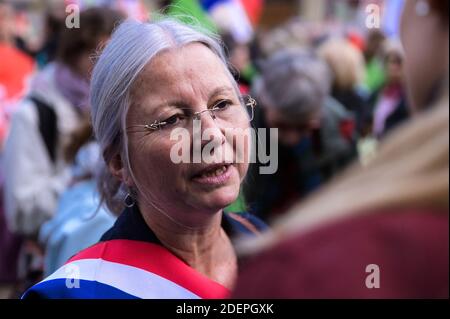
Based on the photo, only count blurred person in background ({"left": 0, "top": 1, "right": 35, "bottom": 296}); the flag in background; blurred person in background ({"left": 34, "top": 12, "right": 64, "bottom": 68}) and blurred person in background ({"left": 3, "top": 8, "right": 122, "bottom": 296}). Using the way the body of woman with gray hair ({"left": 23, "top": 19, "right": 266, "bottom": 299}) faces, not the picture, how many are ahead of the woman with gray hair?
0

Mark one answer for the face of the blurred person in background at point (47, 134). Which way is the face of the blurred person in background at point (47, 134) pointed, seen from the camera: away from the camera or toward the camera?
away from the camera

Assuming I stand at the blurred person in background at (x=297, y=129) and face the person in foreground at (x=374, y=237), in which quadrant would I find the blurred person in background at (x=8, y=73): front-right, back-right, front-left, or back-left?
back-right

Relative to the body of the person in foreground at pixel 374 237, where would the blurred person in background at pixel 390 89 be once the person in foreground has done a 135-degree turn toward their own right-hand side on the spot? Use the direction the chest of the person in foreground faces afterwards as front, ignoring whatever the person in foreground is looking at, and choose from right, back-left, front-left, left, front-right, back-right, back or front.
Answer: left

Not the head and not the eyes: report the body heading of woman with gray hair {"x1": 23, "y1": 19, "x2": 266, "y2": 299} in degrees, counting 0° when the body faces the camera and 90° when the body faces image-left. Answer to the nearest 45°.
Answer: approximately 315°

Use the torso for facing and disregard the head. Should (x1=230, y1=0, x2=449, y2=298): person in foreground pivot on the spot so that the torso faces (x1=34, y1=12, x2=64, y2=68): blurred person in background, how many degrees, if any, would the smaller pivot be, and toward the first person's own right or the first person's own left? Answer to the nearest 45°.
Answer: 0° — they already face them

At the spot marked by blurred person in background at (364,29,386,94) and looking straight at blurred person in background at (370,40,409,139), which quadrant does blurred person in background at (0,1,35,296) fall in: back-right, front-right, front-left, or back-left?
front-right

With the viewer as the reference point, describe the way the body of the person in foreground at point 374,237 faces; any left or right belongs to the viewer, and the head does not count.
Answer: facing away from the viewer and to the left of the viewer

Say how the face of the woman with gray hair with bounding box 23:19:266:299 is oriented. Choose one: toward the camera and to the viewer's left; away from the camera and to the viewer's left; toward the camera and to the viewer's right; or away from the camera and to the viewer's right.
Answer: toward the camera and to the viewer's right

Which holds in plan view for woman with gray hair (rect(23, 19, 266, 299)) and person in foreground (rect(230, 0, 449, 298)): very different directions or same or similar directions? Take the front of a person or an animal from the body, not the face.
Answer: very different directions

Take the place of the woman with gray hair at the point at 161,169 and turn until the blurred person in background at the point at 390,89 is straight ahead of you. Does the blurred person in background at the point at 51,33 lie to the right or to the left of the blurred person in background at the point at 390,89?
left

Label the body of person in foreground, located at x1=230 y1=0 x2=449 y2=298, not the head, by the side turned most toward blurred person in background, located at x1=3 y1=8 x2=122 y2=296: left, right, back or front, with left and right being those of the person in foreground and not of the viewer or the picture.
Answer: front

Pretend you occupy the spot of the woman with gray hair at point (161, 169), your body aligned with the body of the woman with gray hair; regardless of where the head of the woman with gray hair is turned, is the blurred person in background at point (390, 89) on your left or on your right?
on your left

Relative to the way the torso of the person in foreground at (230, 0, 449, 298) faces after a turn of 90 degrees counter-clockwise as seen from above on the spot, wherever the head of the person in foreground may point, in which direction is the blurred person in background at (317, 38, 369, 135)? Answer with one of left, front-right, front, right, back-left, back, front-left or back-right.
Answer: back-right

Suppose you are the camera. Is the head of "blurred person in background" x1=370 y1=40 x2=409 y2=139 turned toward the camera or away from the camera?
toward the camera

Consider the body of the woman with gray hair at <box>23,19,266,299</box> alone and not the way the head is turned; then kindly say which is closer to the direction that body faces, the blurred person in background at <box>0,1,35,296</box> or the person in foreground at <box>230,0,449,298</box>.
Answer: the person in foreground
